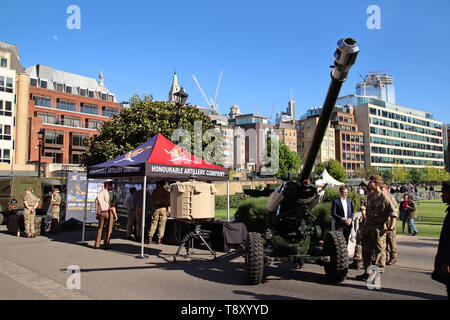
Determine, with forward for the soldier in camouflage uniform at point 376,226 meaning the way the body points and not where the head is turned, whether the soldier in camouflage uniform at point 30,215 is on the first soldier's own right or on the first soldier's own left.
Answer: on the first soldier's own right

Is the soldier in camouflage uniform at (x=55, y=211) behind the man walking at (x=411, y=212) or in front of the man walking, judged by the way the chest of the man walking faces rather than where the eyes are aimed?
in front

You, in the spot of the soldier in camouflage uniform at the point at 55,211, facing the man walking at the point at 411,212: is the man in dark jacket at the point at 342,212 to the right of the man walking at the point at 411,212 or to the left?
right

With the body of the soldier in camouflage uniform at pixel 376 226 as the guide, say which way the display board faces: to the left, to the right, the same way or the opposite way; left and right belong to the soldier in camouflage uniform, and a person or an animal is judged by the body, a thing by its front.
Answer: to the left

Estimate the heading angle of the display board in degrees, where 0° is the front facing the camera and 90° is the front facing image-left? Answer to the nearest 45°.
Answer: approximately 0°

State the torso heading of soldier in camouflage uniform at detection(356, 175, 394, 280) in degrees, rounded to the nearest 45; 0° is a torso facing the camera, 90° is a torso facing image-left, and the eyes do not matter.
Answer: approximately 45°

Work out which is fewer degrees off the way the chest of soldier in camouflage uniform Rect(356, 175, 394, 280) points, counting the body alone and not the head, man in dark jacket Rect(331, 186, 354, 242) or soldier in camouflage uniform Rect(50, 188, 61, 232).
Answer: the soldier in camouflage uniform

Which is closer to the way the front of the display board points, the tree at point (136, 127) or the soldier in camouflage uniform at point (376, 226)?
the soldier in camouflage uniform

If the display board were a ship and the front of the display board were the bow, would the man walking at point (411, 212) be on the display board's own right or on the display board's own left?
on the display board's own left

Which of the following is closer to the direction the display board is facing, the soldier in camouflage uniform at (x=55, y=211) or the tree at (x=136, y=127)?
the soldier in camouflage uniform
